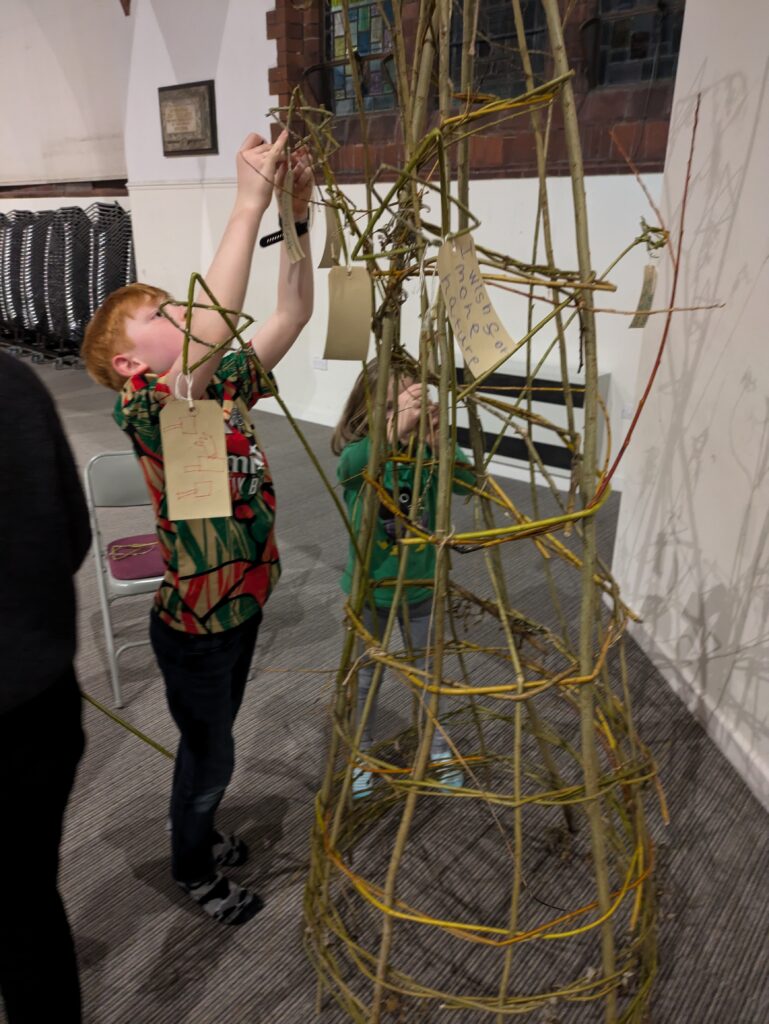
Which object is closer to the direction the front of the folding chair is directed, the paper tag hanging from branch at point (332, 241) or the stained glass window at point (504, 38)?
the paper tag hanging from branch

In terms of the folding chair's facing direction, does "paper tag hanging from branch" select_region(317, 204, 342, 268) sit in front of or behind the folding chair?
in front

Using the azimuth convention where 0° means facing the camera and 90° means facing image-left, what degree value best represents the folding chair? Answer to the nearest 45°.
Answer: approximately 315°

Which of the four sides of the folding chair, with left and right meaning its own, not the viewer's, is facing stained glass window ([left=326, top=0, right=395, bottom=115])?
left

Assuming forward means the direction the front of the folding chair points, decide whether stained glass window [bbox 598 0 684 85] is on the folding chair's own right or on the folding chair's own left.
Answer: on the folding chair's own left

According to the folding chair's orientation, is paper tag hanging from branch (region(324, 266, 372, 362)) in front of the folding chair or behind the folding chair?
in front

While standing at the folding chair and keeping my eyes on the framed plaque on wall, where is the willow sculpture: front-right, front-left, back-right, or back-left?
back-right

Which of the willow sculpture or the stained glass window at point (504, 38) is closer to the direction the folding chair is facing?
the willow sculpture

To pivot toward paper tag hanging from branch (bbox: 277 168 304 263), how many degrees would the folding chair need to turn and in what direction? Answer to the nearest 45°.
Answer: approximately 45° to its right

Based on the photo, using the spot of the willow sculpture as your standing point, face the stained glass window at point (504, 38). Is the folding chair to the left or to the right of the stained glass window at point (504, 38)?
left

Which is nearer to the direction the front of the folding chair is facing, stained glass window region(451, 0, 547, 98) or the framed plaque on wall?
the stained glass window

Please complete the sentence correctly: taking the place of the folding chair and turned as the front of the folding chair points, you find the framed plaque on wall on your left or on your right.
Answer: on your left

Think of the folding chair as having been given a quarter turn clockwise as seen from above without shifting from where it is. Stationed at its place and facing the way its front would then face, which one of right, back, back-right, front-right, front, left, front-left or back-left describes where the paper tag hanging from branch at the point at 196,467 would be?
front-left

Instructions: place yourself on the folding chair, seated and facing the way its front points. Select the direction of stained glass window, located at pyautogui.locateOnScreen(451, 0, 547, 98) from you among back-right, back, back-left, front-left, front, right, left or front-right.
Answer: left
